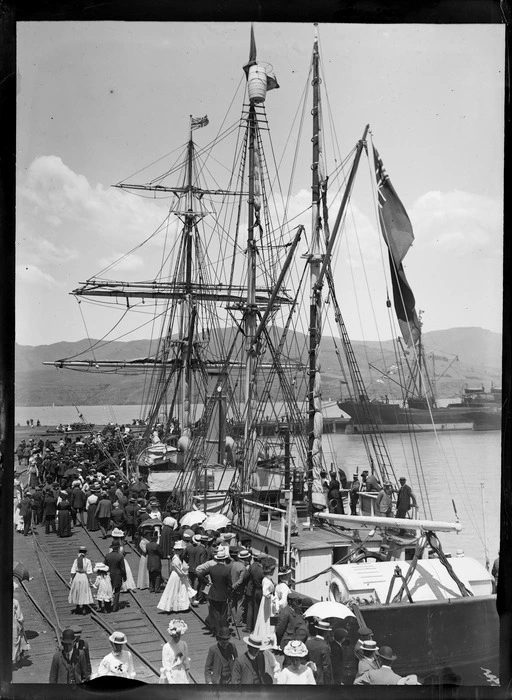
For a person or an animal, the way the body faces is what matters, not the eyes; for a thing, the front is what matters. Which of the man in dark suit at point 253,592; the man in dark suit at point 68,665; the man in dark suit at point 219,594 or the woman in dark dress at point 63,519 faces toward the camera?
the man in dark suit at point 68,665

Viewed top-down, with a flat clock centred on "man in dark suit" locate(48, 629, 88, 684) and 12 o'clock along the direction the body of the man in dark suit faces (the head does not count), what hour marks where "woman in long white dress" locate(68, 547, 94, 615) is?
The woman in long white dress is roughly at 6 o'clock from the man in dark suit.

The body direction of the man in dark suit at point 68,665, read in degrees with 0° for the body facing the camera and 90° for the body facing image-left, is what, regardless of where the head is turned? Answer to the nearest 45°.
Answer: approximately 0°

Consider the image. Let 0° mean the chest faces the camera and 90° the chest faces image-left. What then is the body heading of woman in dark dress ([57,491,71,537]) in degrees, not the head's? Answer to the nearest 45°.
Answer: approximately 180°

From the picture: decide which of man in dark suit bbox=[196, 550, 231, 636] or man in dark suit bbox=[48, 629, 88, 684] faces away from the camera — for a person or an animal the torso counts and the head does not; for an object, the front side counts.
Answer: man in dark suit bbox=[196, 550, 231, 636]

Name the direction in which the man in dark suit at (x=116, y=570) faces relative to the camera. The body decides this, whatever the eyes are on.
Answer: away from the camera

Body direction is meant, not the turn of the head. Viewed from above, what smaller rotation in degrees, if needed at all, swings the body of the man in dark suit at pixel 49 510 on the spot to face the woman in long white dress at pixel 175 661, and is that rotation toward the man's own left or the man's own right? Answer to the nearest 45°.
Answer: approximately 180°

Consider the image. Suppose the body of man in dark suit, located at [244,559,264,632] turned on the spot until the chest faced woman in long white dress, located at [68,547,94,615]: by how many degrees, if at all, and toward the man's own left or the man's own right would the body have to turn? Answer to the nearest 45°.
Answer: approximately 135° to the man's own left

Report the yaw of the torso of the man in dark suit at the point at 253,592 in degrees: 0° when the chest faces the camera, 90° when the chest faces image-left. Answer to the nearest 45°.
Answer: approximately 225°

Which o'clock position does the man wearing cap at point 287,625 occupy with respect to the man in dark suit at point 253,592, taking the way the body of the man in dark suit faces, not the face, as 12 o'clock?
The man wearing cap is roughly at 4 o'clock from the man in dark suit.

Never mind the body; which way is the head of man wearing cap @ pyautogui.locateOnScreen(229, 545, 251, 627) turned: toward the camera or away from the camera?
away from the camera

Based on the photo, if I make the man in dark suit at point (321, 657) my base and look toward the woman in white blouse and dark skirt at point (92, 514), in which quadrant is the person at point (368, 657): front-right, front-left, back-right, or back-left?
back-right
